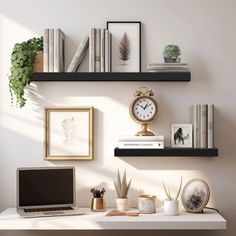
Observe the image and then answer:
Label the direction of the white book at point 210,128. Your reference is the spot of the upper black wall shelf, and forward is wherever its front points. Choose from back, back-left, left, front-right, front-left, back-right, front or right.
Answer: left

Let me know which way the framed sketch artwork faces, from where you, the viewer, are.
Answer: facing the viewer

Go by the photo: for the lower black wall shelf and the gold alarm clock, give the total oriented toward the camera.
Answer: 2

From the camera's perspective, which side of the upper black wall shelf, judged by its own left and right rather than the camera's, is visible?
front

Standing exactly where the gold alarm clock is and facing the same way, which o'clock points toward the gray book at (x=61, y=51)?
The gray book is roughly at 3 o'clock from the gold alarm clock.

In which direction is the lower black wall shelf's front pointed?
toward the camera
